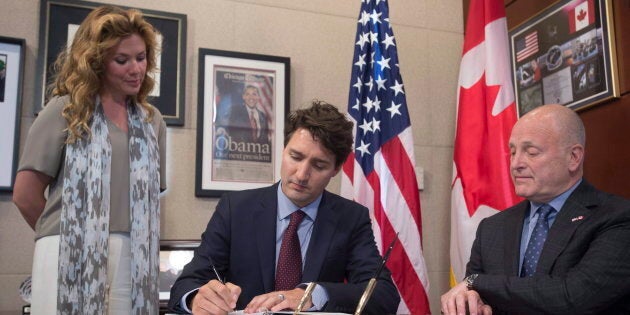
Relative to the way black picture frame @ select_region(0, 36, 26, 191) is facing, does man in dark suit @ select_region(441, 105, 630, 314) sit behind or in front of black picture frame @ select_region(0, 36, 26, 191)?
in front

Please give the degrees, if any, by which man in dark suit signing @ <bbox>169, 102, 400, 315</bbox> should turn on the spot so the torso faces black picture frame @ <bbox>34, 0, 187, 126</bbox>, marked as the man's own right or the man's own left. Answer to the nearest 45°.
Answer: approximately 135° to the man's own right

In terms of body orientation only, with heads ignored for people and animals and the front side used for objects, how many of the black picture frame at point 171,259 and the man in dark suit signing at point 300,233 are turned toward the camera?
2

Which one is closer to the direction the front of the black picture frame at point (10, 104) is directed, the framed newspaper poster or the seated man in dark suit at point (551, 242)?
the seated man in dark suit

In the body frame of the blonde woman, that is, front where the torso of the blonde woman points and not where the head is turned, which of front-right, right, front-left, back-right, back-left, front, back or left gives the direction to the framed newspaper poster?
left

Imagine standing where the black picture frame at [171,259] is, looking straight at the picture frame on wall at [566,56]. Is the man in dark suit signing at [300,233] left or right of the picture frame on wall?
right
